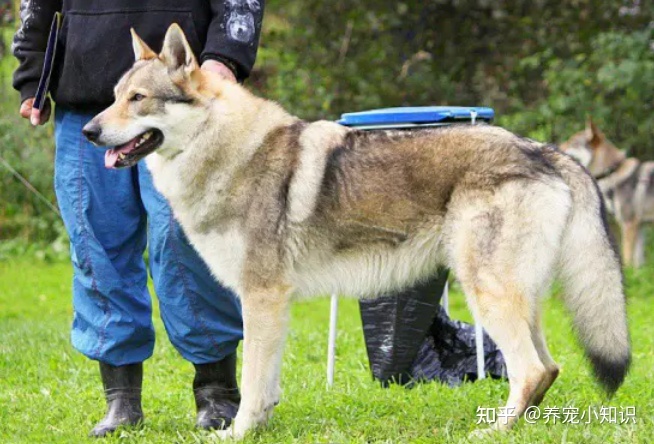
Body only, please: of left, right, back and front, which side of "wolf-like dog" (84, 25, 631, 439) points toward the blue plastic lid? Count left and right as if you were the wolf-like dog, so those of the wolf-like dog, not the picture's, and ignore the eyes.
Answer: right

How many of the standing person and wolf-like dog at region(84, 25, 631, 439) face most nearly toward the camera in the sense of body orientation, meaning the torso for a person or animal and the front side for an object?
1

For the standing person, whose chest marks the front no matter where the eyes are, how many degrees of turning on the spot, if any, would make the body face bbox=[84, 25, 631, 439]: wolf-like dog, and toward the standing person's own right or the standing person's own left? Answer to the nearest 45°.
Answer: approximately 90° to the standing person's own left

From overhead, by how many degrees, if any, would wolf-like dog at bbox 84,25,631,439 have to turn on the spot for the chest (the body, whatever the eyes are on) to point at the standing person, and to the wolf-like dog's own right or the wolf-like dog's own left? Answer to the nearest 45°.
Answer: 0° — it already faces them

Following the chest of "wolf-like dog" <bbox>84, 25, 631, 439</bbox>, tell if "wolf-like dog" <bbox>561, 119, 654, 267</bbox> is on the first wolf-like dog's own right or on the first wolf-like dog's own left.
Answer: on the first wolf-like dog's own right

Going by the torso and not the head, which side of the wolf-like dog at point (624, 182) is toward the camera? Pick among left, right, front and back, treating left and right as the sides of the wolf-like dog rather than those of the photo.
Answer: left

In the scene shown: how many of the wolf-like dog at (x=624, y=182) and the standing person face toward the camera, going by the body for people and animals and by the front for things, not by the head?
1

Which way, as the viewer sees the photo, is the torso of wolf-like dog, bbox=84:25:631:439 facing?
to the viewer's left

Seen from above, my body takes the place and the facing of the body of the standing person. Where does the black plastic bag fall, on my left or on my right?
on my left

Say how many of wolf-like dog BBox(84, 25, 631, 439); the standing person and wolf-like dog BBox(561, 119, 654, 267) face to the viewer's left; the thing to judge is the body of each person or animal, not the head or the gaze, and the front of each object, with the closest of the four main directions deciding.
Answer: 2

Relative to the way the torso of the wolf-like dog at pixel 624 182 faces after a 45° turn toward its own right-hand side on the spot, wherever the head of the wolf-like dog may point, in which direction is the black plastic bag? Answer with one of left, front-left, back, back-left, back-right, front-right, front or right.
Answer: back-left

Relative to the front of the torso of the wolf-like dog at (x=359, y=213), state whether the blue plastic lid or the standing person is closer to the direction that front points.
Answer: the standing person
